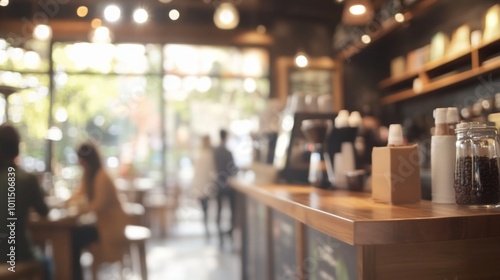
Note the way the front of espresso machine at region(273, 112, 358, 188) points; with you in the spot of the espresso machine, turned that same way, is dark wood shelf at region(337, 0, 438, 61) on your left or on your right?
on your left

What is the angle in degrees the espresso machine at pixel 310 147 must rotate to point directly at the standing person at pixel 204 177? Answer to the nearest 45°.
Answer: approximately 135° to its left

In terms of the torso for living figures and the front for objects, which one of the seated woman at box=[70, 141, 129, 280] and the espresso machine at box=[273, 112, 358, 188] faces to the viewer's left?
the seated woman

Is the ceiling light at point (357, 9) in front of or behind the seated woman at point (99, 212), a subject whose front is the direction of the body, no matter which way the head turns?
behind

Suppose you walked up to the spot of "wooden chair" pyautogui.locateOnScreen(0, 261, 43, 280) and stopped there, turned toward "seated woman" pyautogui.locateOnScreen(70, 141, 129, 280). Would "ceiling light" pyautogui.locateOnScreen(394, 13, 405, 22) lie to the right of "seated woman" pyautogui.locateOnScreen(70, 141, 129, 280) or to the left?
right

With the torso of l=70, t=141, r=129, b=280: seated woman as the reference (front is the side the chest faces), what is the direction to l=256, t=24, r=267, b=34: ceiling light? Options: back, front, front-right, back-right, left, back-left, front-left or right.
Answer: back-right

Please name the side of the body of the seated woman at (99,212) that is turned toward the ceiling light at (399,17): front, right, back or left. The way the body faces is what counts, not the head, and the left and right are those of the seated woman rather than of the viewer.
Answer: back

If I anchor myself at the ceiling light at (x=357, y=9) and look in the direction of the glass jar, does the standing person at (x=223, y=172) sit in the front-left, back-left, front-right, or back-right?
back-right

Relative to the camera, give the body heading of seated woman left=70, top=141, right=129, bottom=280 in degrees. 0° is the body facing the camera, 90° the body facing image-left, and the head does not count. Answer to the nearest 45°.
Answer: approximately 90°

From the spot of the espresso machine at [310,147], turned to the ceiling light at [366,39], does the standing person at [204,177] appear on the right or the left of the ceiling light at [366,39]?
left
